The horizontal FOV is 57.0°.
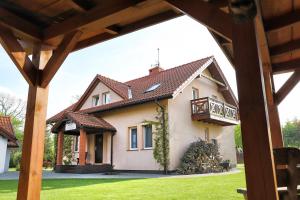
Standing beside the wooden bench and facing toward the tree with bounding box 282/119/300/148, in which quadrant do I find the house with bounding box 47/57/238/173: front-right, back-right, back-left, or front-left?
front-left

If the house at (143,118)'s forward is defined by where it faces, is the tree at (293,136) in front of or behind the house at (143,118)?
behind

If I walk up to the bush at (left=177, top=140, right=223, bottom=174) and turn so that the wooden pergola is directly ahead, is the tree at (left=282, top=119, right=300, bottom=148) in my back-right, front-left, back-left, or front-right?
back-left

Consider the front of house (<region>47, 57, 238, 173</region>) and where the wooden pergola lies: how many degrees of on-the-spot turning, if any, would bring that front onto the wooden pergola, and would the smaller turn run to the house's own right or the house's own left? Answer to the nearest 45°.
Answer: approximately 45° to the house's own left

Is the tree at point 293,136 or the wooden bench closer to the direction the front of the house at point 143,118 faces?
the wooden bench

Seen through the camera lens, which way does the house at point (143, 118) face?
facing the viewer and to the left of the viewer

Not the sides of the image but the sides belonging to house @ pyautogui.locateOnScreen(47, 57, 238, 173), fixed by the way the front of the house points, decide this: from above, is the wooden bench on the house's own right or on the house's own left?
on the house's own left
